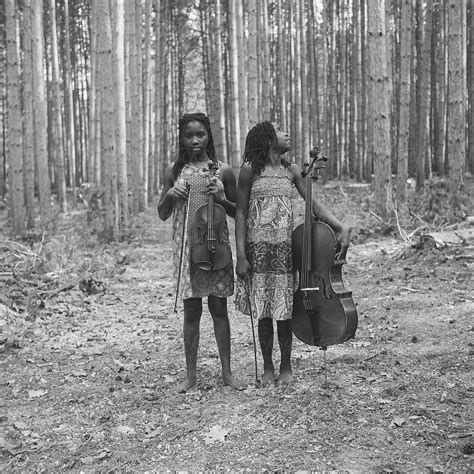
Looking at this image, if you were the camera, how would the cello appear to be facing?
facing the viewer and to the left of the viewer

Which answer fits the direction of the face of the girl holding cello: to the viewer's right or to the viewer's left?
to the viewer's right

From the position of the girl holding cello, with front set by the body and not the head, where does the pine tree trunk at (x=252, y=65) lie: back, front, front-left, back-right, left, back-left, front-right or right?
back

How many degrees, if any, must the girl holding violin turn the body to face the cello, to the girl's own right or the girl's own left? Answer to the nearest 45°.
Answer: approximately 45° to the girl's own left

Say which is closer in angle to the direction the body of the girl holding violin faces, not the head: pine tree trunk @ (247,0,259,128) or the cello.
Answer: the cello

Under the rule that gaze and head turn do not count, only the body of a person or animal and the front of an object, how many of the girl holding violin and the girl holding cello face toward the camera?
2

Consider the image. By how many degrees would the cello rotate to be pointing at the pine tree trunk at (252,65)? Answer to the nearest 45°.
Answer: approximately 135° to its right

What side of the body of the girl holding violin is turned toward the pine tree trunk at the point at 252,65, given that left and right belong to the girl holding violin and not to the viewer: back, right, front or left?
back

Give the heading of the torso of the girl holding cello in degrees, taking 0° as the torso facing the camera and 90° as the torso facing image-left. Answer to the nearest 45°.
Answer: approximately 0°
